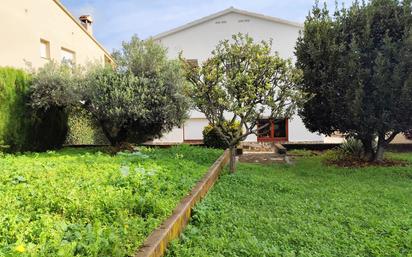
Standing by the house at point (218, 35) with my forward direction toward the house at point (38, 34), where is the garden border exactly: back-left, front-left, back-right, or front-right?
front-left

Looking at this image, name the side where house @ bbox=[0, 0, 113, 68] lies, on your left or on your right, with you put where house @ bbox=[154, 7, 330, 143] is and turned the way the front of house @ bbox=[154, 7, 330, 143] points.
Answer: on your right

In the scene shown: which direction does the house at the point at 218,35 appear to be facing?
toward the camera

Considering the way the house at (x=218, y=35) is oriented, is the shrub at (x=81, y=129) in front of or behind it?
in front

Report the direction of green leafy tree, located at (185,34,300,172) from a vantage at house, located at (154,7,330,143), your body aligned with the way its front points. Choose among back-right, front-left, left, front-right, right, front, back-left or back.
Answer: front

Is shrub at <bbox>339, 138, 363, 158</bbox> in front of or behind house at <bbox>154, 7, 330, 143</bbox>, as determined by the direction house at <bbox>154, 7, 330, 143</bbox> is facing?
in front

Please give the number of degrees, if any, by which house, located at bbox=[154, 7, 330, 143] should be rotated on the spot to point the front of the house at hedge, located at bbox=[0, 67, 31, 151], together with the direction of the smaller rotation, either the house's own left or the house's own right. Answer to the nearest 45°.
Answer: approximately 45° to the house's own right

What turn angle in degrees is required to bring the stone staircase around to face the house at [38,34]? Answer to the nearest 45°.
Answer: approximately 90° to its right

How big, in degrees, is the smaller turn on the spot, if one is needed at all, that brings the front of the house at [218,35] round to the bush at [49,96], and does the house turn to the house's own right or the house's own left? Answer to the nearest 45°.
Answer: approximately 45° to the house's own right

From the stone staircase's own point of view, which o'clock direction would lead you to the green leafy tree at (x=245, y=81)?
The green leafy tree is roughly at 12 o'clock from the stone staircase.

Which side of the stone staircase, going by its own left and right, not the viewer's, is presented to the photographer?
front

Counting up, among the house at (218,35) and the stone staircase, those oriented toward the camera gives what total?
2

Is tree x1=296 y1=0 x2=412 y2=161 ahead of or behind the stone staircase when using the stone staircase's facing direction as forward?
ahead

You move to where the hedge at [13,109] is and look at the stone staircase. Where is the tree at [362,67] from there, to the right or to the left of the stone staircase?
right

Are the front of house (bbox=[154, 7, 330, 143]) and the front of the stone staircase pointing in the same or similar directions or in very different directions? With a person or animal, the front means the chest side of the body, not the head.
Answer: same or similar directions

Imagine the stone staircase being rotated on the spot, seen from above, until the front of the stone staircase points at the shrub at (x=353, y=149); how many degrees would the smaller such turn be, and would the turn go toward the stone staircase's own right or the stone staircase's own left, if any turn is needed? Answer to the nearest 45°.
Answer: approximately 45° to the stone staircase's own left
